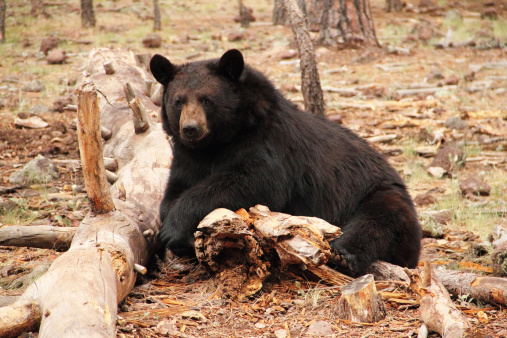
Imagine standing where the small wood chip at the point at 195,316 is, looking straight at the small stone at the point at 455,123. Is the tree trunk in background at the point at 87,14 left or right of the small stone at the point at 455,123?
left

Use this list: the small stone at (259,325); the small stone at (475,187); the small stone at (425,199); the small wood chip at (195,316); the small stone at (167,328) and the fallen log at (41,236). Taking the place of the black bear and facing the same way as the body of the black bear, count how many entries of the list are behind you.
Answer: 2

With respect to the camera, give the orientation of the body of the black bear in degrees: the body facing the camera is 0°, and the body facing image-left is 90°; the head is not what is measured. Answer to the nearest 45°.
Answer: approximately 45°

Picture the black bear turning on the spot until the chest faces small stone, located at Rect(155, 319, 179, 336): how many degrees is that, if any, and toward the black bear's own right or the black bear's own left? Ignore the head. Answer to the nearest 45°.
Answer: approximately 45° to the black bear's own left

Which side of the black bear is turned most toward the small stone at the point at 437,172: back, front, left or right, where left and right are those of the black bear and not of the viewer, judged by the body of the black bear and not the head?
back

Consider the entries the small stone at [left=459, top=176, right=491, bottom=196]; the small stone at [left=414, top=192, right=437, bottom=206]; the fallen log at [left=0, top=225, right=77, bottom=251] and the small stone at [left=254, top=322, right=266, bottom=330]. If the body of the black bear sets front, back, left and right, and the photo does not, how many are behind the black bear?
2

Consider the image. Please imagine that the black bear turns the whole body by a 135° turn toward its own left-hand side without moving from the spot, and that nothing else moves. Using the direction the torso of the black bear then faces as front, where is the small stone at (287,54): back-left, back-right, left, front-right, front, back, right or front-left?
left

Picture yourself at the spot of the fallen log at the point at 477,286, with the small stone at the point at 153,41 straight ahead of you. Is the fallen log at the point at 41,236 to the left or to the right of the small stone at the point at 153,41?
left

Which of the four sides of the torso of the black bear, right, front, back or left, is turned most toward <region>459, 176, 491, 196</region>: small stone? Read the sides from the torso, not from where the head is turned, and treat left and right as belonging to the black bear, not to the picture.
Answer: back

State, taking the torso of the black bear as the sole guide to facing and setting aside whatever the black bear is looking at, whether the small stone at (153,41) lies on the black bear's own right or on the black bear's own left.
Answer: on the black bear's own right
